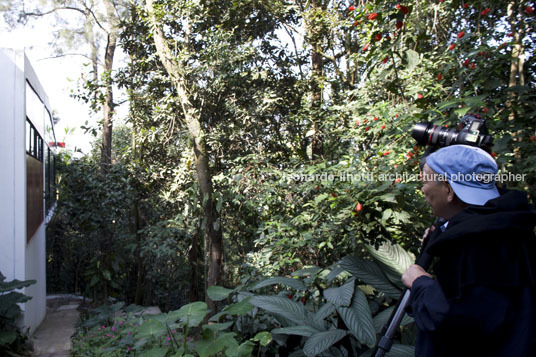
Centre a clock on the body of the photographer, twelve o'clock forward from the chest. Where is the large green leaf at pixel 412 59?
The large green leaf is roughly at 1 o'clock from the photographer.

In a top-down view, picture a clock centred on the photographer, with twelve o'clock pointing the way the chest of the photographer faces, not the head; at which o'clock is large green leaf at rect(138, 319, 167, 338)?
The large green leaf is roughly at 11 o'clock from the photographer.

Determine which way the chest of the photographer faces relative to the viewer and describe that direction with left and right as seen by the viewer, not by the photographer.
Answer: facing away from the viewer and to the left of the viewer

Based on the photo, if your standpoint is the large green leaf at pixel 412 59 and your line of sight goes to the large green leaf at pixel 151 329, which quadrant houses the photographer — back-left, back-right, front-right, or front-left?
front-left

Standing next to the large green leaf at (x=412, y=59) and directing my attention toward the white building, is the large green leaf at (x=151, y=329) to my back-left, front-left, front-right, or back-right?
front-left

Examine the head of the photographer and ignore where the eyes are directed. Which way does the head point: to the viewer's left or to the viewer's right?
to the viewer's left

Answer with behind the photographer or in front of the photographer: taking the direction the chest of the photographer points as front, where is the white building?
in front
